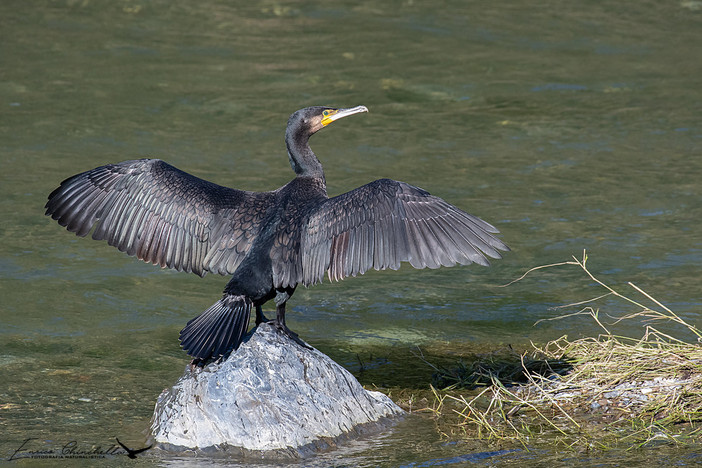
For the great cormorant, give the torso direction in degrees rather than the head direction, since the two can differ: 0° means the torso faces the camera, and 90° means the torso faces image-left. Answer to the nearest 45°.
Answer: approximately 225°
